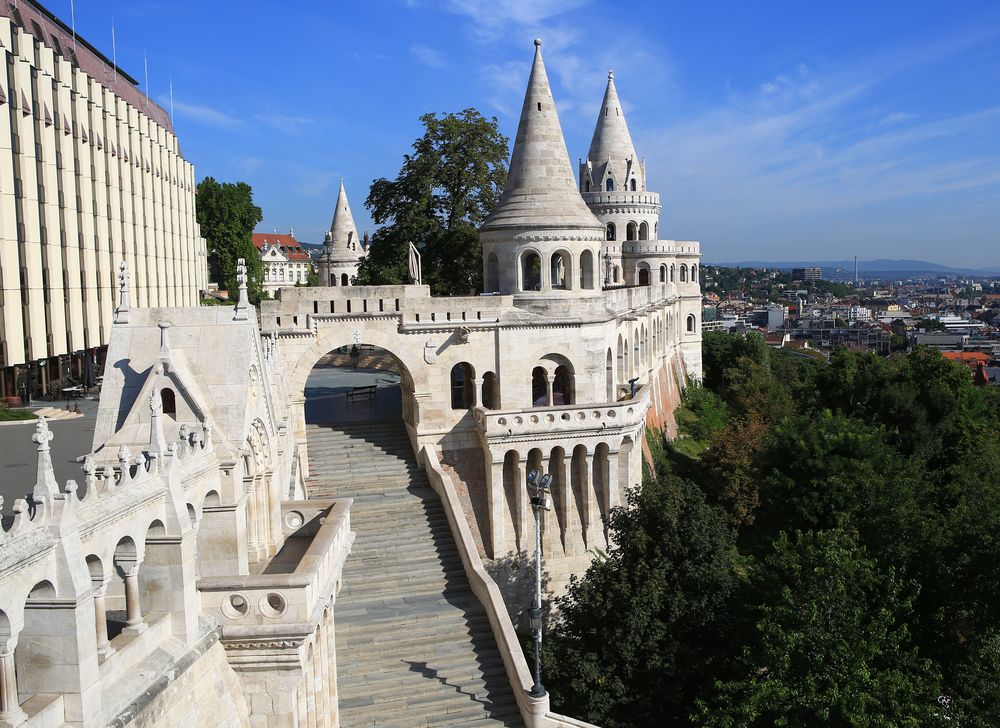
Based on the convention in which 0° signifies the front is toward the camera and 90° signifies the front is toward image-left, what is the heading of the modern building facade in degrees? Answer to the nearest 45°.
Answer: approximately 315°

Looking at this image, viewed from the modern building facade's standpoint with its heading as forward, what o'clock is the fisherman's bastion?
The fisherman's bastion is roughly at 1 o'clock from the modern building facade.

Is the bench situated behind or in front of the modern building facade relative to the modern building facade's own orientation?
in front

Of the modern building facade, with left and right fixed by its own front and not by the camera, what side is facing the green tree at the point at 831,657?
front

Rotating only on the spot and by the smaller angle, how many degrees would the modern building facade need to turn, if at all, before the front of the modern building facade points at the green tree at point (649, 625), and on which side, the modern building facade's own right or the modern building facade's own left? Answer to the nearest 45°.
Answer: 0° — it already faces it
